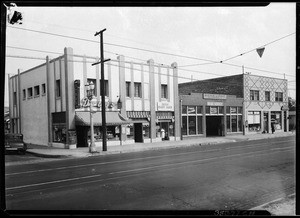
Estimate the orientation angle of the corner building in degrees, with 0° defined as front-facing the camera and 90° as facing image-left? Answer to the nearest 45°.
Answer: approximately 315°

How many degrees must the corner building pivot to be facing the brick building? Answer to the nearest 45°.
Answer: approximately 90° to its left

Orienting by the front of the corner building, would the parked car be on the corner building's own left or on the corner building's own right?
on the corner building's own right

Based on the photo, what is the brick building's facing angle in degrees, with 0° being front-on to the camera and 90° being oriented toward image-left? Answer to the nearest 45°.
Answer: approximately 315°

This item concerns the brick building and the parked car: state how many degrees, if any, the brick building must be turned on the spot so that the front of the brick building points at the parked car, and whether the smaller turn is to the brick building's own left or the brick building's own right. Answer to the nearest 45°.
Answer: approximately 90° to the brick building's own right

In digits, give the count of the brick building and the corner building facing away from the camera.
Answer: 0

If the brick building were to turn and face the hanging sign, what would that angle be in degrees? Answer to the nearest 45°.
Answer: approximately 45° to its right
